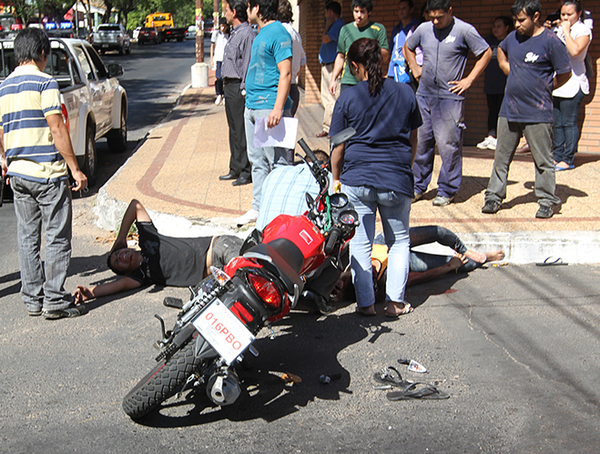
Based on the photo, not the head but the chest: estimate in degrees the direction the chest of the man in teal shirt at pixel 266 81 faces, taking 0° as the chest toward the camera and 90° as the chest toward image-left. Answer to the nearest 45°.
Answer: approximately 45°

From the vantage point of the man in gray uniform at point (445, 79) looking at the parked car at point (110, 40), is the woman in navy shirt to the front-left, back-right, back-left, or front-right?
back-left

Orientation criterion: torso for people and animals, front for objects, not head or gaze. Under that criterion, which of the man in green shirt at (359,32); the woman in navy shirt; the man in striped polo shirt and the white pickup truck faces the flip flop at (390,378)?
the man in green shirt

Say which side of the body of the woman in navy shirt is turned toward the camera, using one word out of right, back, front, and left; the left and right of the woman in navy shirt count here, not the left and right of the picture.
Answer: back

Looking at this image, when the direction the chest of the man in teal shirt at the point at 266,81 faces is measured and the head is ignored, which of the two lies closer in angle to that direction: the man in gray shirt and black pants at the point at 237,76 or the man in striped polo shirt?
the man in striped polo shirt

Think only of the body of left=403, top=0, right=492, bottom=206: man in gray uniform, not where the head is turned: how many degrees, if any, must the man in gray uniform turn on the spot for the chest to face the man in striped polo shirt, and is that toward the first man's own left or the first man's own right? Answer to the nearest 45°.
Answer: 0° — they already face them

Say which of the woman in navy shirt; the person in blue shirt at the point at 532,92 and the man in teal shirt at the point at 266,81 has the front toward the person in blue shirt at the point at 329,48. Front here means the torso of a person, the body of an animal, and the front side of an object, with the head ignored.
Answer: the woman in navy shirt

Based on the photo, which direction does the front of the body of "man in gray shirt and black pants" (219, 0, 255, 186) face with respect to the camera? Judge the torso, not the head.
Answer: to the viewer's left

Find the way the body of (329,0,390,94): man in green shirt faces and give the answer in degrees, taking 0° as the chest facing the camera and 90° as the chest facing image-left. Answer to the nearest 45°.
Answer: approximately 0°
